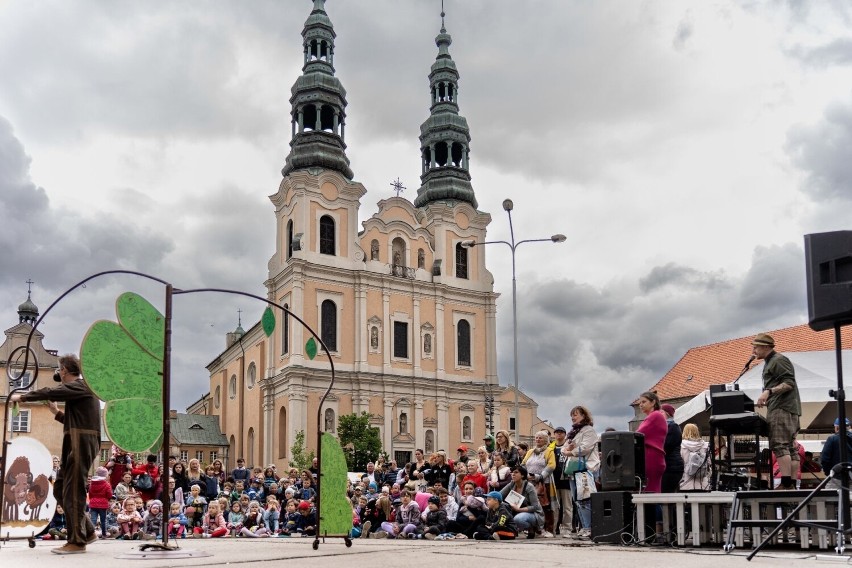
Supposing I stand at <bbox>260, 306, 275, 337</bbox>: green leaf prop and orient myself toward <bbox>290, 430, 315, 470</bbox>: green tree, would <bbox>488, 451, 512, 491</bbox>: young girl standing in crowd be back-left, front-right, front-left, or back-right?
front-right

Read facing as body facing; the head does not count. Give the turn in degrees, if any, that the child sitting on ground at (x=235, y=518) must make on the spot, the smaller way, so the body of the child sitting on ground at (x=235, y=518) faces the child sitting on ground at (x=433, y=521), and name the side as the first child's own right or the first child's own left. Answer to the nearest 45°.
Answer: approximately 45° to the first child's own left

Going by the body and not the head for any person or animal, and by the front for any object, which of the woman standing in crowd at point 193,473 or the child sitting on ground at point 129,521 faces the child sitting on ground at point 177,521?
the woman standing in crowd

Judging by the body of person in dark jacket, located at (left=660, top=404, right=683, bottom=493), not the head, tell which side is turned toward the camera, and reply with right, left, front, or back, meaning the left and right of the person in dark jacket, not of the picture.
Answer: left

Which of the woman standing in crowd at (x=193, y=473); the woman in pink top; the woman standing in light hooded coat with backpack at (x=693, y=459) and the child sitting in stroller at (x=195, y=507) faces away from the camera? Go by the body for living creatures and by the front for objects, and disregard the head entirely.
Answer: the woman standing in light hooded coat with backpack at (x=693, y=459)

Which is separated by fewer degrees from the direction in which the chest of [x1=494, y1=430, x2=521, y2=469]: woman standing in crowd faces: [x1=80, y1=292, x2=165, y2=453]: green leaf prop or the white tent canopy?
the green leaf prop

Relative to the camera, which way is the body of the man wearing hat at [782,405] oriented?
to the viewer's left

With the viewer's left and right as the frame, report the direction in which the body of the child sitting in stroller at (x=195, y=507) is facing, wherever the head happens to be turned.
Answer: facing the viewer

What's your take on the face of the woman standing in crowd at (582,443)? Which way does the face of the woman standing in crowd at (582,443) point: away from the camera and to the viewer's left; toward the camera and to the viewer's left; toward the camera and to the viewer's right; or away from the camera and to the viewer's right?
toward the camera and to the viewer's left

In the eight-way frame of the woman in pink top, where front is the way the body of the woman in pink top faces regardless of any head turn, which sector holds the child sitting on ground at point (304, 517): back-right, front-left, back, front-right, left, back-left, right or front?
front-right

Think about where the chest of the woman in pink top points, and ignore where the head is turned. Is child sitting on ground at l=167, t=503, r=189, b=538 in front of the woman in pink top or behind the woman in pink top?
in front

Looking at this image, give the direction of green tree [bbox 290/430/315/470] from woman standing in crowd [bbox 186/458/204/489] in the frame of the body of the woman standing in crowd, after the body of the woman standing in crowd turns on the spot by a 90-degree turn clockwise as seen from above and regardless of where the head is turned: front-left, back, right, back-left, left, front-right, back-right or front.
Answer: right

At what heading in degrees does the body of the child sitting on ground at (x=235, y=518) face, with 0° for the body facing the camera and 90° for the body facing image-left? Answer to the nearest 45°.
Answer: approximately 0°

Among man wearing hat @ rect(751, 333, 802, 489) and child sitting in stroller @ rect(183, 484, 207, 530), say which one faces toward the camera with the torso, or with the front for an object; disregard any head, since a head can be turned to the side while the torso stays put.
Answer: the child sitting in stroller

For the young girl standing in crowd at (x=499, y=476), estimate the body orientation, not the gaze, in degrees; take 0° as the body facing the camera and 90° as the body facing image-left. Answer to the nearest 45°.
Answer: approximately 45°

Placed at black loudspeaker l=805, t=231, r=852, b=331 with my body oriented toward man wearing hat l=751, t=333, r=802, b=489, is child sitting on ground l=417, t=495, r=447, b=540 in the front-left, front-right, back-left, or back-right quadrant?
front-left
